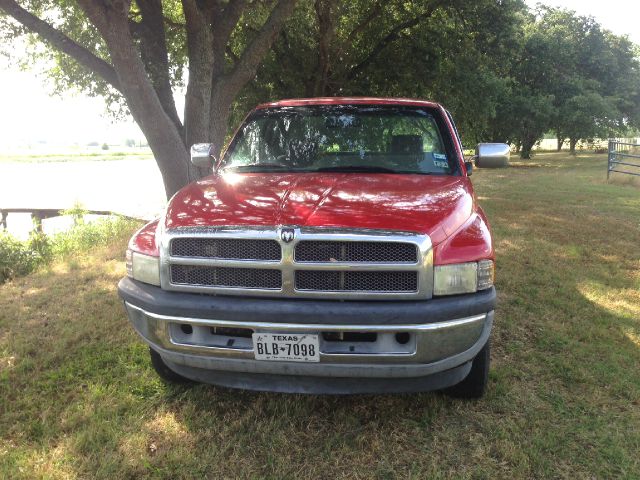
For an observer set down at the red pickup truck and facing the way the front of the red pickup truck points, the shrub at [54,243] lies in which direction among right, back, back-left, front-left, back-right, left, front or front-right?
back-right

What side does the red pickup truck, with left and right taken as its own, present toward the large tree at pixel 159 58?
back

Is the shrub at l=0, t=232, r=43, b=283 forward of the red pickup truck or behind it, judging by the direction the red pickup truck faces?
behind

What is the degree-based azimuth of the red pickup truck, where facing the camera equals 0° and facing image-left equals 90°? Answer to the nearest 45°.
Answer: approximately 0°
